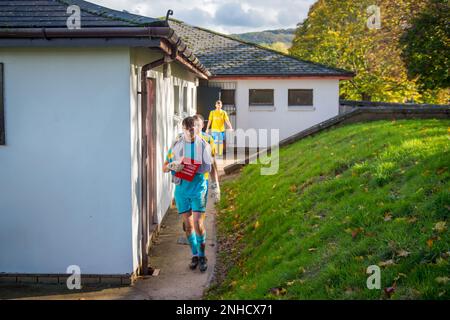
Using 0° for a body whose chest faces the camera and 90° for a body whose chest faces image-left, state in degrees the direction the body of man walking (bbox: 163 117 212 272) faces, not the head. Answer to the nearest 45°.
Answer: approximately 0°

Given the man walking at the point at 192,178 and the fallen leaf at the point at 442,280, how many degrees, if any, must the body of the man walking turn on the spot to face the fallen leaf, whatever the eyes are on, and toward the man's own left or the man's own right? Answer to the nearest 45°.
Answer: approximately 45° to the man's own left

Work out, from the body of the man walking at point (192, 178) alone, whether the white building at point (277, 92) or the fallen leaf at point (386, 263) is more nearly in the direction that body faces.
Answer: the fallen leaf

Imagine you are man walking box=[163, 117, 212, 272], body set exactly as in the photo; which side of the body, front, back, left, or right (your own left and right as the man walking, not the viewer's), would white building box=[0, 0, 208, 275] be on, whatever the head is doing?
right

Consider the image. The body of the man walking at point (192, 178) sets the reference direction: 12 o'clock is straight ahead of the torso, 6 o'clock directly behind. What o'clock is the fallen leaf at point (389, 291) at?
The fallen leaf is roughly at 11 o'clock from the man walking.

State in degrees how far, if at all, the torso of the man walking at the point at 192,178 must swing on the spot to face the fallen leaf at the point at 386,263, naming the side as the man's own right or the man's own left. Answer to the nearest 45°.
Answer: approximately 45° to the man's own left

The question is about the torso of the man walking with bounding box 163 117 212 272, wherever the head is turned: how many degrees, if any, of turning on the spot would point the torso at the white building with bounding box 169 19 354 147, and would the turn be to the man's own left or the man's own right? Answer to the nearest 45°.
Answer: approximately 180°

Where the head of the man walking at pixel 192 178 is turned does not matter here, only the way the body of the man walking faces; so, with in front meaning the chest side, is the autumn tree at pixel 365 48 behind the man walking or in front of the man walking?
behind
